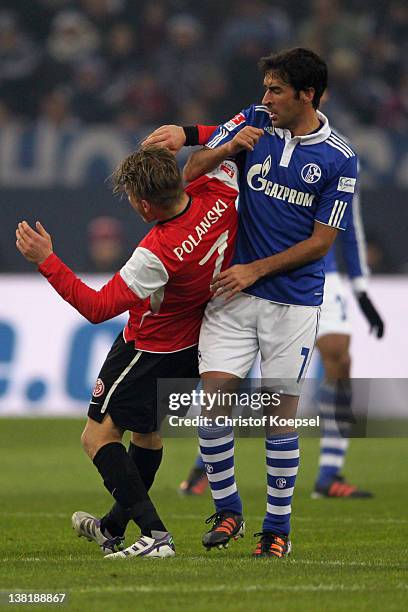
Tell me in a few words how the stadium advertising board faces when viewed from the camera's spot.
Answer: facing the viewer
